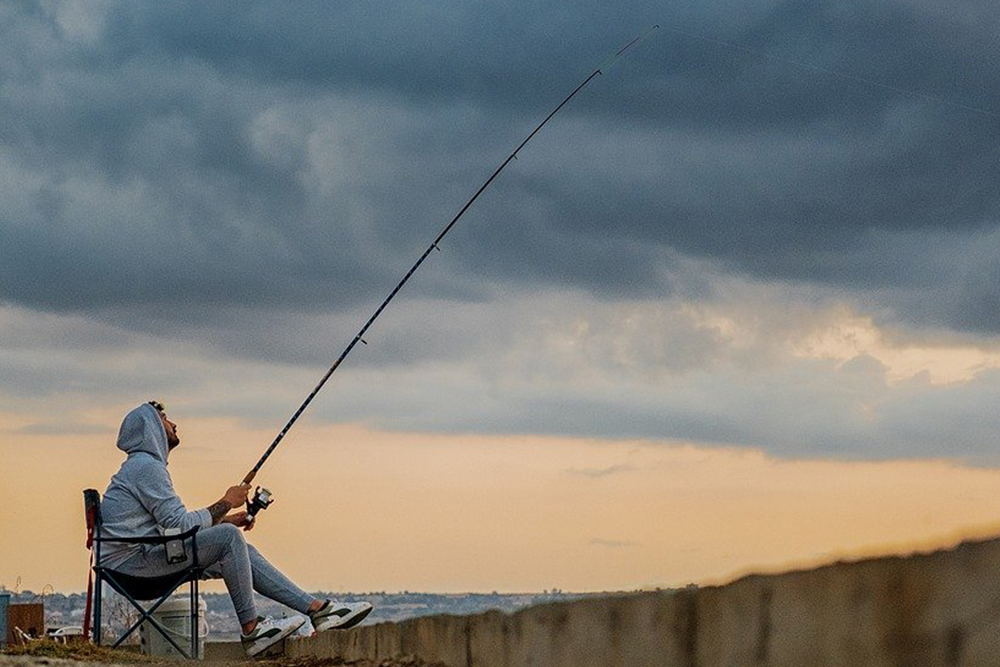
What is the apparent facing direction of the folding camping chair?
to the viewer's right

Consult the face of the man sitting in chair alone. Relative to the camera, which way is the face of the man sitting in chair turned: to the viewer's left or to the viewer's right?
to the viewer's right

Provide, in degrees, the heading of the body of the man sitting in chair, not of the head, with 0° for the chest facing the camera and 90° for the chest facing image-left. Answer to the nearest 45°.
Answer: approximately 270°

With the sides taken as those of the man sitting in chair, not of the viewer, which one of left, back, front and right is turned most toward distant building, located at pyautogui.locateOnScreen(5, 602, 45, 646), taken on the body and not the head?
left

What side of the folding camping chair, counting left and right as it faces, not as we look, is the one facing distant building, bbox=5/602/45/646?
left
